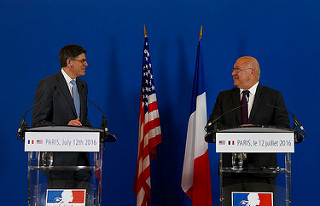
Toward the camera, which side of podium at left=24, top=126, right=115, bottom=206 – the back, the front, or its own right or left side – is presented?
front

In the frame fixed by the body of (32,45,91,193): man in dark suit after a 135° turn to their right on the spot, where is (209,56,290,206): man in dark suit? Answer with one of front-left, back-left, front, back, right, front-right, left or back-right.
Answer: back

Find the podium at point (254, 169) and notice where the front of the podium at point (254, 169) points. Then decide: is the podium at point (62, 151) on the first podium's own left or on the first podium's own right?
on the first podium's own right

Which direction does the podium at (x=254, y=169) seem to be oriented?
toward the camera

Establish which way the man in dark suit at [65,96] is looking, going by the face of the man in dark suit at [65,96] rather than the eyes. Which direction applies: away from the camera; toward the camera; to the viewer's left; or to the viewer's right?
to the viewer's right

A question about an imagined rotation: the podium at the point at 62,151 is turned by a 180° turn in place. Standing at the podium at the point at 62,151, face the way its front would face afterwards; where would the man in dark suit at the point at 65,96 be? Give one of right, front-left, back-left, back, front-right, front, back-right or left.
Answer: front

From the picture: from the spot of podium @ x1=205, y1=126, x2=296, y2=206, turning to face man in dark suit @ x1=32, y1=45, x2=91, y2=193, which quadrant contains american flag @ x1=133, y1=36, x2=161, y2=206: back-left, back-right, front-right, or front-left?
front-right

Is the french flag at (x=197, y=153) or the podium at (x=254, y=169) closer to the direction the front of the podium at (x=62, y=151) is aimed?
the podium

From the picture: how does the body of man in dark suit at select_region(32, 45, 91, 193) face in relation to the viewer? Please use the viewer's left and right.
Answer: facing the viewer and to the right of the viewer

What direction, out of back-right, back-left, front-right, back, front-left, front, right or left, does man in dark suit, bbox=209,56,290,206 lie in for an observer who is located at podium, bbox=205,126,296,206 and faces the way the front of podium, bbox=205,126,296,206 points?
back

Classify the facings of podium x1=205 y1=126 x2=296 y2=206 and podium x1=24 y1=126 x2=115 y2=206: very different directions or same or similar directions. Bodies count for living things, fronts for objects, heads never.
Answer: same or similar directions

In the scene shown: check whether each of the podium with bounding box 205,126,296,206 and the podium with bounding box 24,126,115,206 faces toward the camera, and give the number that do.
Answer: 2

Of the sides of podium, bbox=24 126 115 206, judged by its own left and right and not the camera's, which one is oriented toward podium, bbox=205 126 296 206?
left
